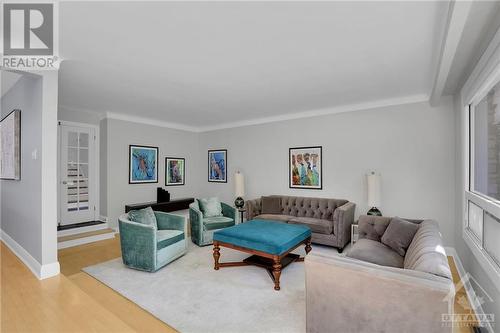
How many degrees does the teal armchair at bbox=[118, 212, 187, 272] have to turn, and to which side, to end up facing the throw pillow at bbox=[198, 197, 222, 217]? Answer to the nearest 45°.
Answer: approximately 90° to its left

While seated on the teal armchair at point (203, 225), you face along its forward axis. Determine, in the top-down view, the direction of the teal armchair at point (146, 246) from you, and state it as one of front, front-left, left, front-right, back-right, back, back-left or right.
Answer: right

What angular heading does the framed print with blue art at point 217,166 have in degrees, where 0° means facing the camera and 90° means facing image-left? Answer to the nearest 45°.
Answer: approximately 45°

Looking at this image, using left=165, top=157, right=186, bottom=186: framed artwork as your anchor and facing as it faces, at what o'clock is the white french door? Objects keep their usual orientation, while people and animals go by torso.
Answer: The white french door is roughly at 4 o'clock from the framed artwork.

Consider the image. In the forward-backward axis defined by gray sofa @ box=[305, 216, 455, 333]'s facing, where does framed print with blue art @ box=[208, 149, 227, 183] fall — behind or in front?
in front

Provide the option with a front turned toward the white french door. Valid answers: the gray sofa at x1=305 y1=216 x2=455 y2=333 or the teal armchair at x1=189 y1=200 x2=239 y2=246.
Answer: the gray sofa

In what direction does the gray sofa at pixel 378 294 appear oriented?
to the viewer's left

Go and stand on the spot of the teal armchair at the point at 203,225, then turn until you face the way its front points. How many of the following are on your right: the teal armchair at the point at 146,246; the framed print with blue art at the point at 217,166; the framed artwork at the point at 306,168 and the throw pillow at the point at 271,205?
1

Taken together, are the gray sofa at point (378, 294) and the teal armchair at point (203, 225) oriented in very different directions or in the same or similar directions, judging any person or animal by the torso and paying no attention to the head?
very different directions

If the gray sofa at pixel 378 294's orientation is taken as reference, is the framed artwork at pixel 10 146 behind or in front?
in front

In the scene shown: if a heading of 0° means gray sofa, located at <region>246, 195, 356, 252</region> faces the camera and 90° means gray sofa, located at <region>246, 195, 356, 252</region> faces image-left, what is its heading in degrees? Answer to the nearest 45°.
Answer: approximately 45°
